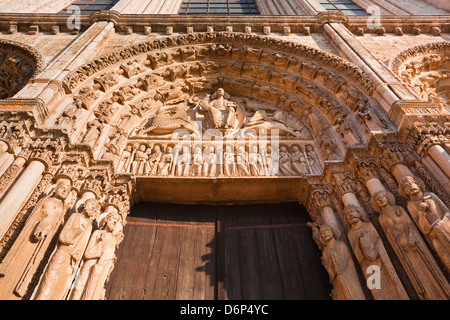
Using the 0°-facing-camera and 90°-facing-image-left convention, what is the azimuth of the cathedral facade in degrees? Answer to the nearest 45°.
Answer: approximately 0°
